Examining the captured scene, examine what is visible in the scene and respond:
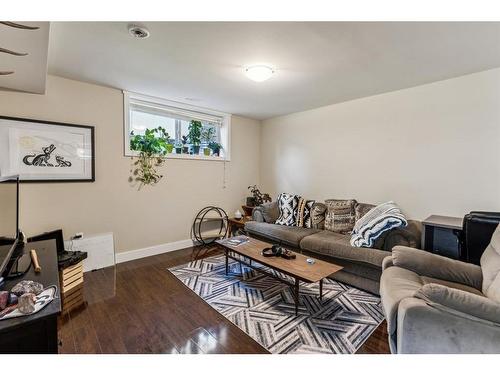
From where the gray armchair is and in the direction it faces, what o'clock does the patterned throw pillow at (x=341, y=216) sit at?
The patterned throw pillow is roughly at 2 o'clock from the gray armchair.

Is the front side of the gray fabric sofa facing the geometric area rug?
yes

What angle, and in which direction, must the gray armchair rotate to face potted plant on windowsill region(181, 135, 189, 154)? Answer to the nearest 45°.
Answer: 0° — it already faces it

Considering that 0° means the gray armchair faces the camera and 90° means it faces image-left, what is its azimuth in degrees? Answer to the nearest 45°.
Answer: approximately 90°

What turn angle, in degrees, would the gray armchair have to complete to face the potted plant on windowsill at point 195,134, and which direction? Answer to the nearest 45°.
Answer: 0° — it already faces it

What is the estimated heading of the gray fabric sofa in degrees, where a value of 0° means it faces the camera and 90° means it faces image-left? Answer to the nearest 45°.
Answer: approximately 45°

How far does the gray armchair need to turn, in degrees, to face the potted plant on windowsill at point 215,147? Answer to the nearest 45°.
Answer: approximately 45° to its right

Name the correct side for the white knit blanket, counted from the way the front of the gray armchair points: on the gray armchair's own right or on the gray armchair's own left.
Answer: on the gray armchair's own right
